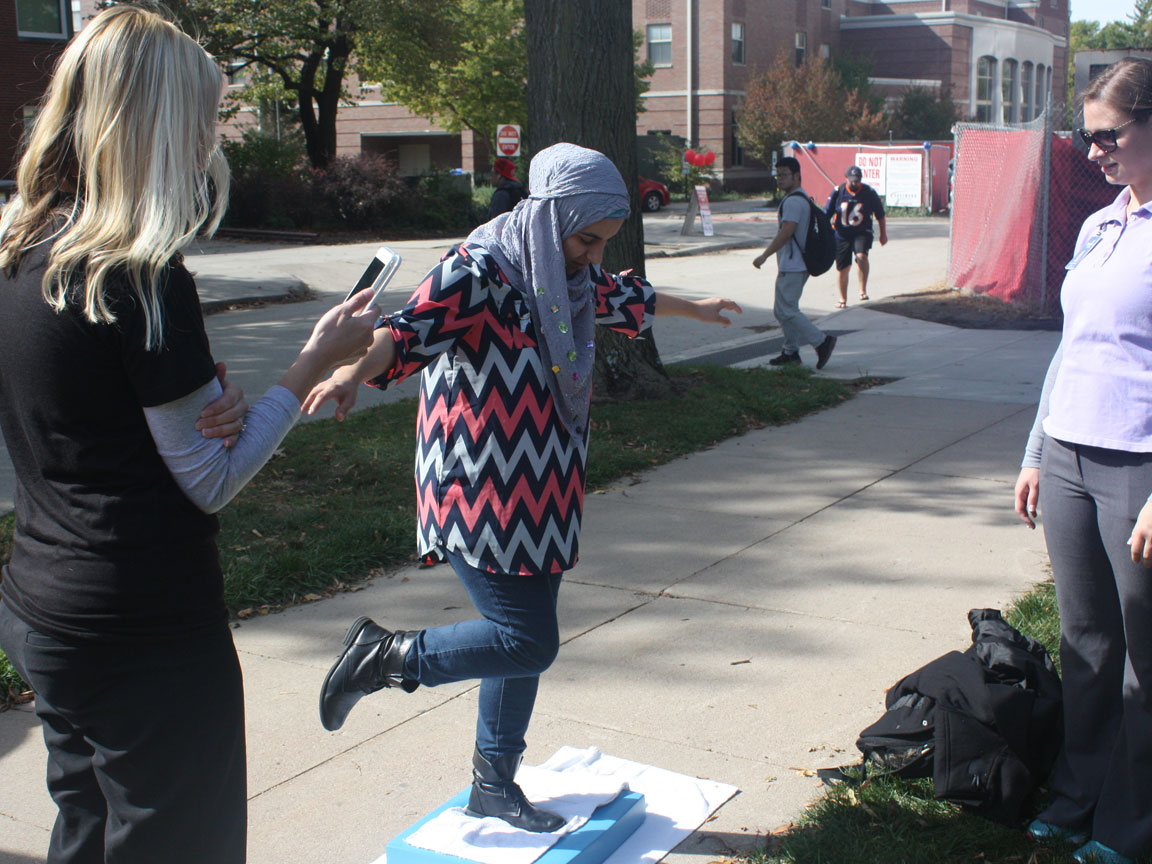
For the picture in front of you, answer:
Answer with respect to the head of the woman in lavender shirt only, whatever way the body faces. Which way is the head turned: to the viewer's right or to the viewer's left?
to the viewer's left

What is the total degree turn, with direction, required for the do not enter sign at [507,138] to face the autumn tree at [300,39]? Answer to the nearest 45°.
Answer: approximately 135° to its right

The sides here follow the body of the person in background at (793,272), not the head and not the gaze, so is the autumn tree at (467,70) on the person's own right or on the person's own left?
on the person's own right

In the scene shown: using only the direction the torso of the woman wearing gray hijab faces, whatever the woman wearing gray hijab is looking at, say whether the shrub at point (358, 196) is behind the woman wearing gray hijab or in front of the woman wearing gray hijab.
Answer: behind

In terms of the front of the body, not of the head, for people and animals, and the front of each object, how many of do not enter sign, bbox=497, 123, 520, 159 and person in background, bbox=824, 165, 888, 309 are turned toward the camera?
2

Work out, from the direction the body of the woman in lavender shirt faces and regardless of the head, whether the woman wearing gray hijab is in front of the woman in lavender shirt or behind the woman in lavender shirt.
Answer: in front

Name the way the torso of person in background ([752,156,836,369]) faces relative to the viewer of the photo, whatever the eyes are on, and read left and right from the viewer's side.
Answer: facing to the left of the viewer

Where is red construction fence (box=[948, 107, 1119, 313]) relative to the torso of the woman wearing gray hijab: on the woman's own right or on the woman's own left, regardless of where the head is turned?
on the woman's own left

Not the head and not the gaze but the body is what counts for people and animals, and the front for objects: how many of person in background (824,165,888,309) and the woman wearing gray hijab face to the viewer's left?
0

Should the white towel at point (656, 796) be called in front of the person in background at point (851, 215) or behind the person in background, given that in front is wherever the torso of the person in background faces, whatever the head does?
in front

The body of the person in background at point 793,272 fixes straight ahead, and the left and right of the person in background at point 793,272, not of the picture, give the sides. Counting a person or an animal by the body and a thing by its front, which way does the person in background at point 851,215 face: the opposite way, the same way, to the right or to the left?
to the left

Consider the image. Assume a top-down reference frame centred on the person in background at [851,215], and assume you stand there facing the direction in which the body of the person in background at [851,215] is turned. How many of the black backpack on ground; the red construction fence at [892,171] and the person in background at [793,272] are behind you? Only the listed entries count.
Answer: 1

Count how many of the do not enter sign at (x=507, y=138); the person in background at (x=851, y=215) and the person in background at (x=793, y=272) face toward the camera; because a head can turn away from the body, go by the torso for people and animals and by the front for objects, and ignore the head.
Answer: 2
